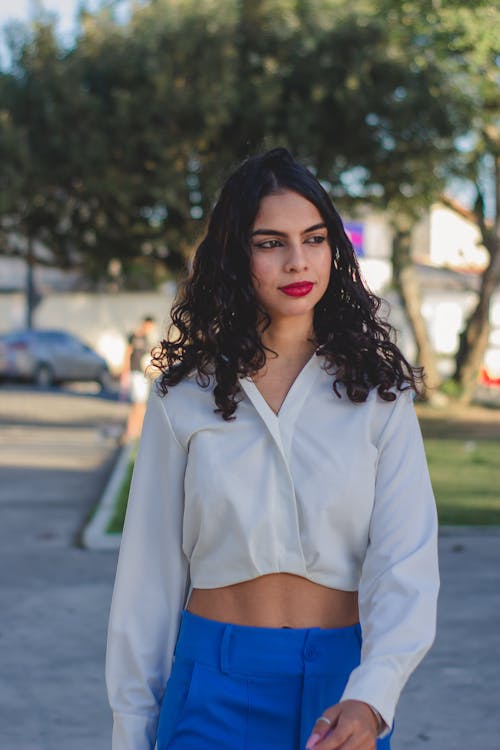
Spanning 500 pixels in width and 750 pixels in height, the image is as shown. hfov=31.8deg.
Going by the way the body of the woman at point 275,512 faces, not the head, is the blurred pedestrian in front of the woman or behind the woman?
behind

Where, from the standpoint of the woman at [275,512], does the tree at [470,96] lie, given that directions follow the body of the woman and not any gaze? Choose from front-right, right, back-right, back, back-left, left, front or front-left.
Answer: back

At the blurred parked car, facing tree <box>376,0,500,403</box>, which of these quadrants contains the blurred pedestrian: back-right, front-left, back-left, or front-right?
front-right

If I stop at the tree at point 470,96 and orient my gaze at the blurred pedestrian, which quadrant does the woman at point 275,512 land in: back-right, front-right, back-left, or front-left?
front-left

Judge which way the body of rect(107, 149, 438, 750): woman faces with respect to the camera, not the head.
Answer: toward the camera

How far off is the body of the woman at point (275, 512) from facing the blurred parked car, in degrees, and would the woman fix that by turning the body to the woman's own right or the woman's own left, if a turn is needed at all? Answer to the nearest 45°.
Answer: approximately 180°

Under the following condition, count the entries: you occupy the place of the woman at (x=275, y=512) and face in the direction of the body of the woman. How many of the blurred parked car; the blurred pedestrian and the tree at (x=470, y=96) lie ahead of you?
0
